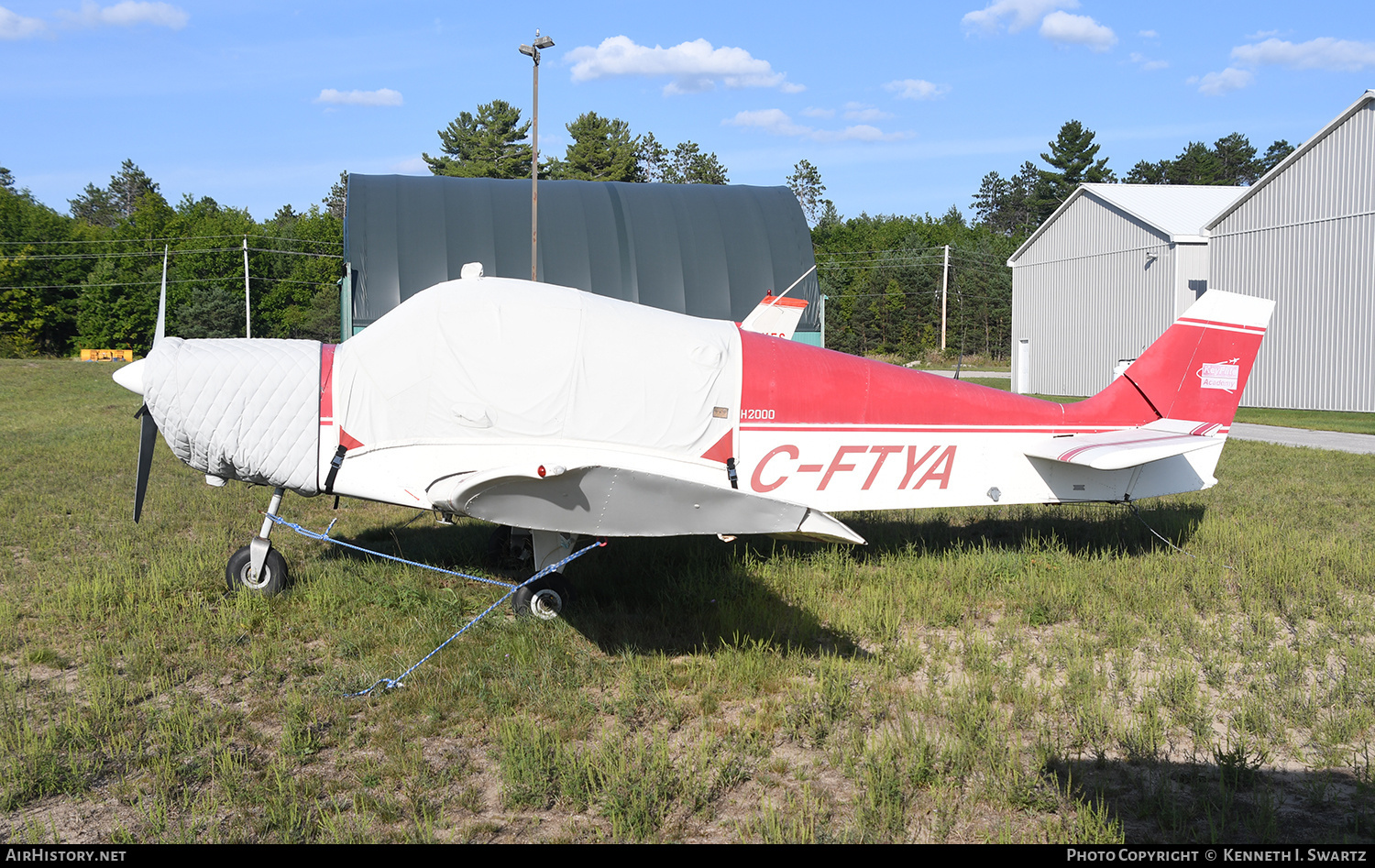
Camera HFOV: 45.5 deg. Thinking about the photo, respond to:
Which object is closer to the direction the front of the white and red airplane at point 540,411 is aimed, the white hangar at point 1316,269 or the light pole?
the light pole

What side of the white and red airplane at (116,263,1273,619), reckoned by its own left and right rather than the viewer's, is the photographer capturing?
left

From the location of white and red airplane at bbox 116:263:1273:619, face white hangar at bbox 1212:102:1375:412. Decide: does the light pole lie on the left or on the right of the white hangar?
left

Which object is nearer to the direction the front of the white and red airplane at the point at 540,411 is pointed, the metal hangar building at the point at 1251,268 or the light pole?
the light pole

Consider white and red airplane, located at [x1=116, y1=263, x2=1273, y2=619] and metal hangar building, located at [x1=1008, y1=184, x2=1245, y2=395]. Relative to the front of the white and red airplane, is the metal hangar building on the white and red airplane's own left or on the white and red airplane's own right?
on the white and red airplane's own right

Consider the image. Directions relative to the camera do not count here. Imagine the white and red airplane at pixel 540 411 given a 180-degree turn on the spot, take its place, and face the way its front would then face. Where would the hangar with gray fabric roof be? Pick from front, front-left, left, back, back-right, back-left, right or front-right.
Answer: left

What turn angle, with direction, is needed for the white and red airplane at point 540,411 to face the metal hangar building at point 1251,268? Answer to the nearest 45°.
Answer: approximately 135° to its right

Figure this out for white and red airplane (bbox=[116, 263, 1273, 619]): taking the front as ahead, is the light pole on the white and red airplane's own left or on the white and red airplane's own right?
on the white and red airplane's own right
